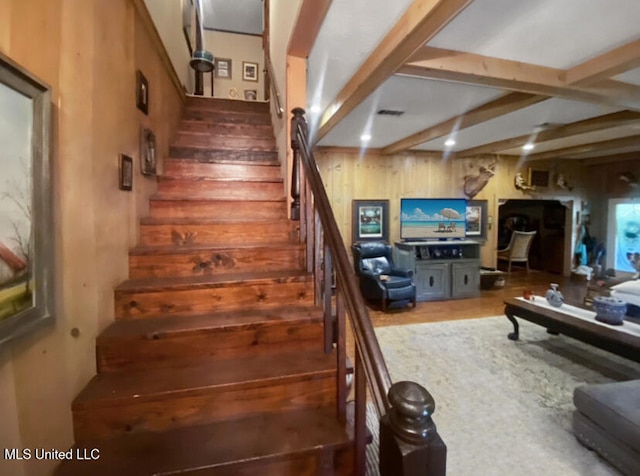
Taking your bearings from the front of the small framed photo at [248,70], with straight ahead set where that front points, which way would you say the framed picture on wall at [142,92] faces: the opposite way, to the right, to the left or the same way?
to the left

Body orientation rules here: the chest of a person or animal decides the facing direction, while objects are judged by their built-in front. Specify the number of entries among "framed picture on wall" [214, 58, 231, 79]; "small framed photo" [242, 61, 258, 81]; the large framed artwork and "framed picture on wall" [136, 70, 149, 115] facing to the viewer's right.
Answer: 2

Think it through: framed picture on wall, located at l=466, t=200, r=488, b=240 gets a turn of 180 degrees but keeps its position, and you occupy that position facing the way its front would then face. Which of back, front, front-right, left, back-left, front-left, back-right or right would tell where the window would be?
front-right

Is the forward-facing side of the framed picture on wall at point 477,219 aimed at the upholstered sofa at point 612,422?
yes

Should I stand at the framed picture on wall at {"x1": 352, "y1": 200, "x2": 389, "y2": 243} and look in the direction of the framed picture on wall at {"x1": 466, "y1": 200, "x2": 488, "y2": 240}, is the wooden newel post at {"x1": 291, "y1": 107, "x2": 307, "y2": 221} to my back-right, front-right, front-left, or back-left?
back-right

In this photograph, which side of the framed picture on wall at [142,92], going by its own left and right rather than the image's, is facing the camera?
right

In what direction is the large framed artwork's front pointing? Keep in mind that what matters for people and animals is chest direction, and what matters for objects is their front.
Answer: to the viewer's right

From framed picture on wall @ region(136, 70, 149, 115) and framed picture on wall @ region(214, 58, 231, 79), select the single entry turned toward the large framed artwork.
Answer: framed picture on wall @ region(214, 58, 231, 79)
